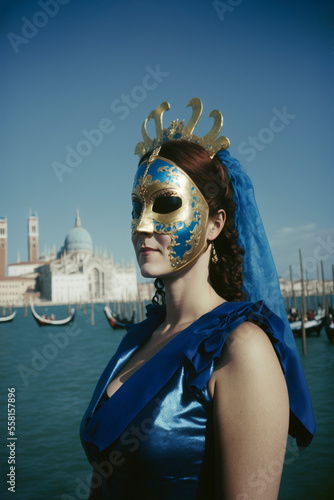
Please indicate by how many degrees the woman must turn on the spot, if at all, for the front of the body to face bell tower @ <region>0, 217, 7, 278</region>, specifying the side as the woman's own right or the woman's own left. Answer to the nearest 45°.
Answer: approximately 90° to the woman's own right

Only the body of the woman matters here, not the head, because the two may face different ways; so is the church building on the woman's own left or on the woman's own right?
on the woman's own right

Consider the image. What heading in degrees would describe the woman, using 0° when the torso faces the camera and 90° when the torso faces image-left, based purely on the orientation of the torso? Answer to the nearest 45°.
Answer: approximately 45°

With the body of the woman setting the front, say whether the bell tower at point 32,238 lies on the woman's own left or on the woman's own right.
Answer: on the woman's own right
